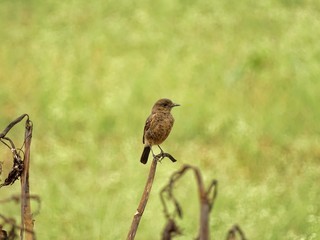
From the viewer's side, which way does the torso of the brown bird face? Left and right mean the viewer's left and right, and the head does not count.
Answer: facing the viewer and to the right of the viewer
